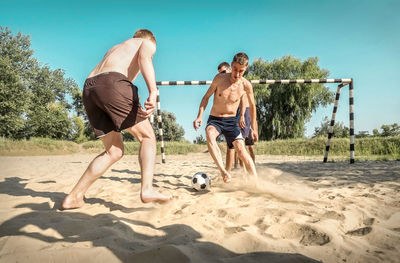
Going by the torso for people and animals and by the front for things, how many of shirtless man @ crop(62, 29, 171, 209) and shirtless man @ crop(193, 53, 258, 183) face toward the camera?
1

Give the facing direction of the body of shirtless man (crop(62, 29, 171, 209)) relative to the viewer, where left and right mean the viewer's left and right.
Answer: facing away from the viewer and to the right of the viewer

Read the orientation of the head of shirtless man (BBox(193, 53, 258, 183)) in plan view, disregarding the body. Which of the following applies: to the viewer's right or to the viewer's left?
to the viewer's left

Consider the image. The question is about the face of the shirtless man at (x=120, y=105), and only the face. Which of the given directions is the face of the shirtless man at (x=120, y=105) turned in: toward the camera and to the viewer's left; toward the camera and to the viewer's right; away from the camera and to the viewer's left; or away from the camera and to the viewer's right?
away from the camera and to the viewer's right

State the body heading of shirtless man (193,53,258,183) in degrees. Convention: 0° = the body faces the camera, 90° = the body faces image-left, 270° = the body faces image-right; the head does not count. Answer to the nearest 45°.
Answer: approximately 0°

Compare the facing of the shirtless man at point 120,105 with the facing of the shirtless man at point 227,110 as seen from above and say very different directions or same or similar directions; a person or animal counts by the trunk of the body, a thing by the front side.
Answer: very different directions

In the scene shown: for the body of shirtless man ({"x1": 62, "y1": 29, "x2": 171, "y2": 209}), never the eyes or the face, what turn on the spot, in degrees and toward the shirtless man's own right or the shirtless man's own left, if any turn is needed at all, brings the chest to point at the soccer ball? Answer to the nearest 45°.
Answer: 0° — they already face it

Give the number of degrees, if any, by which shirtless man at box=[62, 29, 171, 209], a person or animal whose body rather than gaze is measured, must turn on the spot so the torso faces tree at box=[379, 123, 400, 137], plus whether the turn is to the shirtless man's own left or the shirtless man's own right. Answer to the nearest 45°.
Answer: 0° — they already face it

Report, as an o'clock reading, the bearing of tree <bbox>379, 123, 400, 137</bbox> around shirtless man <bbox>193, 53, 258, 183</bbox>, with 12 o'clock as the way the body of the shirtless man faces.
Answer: The tree is roughly at 7 o'clock from the shirtless man.
